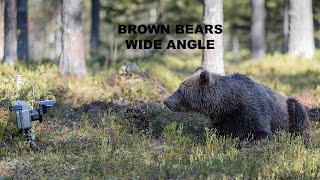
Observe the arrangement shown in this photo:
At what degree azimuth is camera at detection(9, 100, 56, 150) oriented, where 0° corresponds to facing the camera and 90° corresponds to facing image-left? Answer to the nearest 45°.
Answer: approximately 270°

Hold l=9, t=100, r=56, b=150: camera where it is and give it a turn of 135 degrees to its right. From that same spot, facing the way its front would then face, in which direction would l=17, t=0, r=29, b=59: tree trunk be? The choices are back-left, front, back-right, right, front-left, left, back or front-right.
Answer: back-right

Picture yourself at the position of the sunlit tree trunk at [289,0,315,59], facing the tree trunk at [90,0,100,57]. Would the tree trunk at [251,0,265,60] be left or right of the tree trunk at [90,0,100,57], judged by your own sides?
right

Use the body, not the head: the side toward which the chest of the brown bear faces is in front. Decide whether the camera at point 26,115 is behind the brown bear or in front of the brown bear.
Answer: in front

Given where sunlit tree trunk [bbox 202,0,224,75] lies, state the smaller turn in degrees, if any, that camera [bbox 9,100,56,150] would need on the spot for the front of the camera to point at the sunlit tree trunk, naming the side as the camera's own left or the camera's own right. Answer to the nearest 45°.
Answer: approximately 45° to the camera's own left

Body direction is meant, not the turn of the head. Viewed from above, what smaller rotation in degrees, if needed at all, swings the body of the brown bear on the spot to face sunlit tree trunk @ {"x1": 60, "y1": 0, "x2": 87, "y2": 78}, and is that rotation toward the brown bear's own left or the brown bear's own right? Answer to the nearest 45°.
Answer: approximately 45° to the brown bear's own right

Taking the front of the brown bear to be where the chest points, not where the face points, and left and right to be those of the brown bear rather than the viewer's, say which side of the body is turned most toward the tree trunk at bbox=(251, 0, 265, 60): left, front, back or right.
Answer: right

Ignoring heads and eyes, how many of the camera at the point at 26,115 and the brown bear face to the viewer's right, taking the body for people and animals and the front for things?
1

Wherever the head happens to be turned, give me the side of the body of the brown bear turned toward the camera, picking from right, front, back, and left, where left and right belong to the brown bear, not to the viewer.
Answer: left

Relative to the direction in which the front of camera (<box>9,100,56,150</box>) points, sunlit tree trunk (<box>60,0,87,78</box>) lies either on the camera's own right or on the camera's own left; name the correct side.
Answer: on the camera's own left
